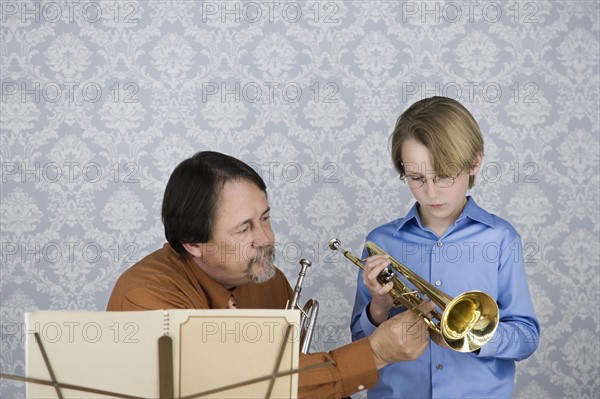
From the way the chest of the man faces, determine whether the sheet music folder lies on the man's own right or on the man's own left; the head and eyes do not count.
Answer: on the man's own right

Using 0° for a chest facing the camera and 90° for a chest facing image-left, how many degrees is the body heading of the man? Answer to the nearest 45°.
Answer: approximately 315°

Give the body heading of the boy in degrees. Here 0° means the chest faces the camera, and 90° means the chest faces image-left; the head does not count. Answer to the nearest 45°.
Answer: approximately 0°

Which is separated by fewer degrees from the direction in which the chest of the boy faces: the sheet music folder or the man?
the sheet music folder

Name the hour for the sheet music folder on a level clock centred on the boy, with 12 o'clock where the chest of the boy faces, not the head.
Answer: The sheet music folder is roughly at 1 o'clock from the boy.

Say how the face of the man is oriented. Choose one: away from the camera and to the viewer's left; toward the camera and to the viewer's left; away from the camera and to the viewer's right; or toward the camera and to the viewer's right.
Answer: toward the camera and to the viewer's right

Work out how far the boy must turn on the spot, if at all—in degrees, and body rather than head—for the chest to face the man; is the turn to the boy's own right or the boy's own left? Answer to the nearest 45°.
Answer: approximately 90° to the boy's own right
